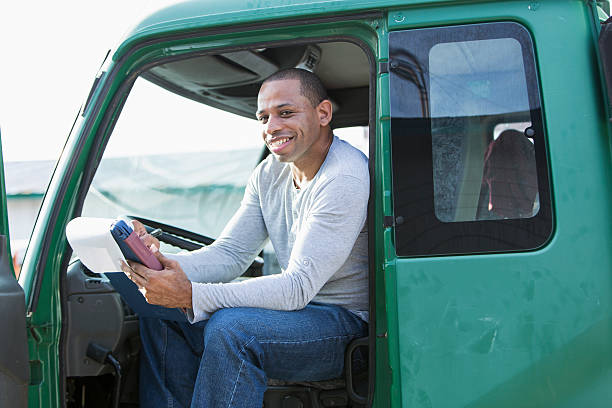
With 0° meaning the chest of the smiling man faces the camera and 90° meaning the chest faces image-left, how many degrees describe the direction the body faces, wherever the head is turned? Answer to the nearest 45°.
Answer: approximately 45°

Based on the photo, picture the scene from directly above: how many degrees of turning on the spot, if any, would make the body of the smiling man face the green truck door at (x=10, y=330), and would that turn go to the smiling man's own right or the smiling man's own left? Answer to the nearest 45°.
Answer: approximately 45° to the smiling man's own right
